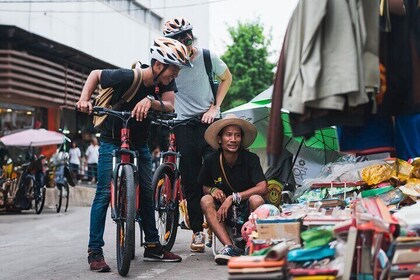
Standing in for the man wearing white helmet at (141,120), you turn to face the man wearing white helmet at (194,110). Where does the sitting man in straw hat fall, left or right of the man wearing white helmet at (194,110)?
right

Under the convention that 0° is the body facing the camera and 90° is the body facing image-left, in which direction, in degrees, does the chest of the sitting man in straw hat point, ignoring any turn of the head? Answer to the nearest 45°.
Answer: approximately 0°

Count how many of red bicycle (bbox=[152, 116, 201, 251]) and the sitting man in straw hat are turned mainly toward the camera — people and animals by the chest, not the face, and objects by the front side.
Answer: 2

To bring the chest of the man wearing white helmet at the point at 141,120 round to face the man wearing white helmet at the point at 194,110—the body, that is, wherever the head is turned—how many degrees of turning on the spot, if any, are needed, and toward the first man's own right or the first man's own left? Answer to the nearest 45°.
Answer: approximately 90° to the first man's own left
